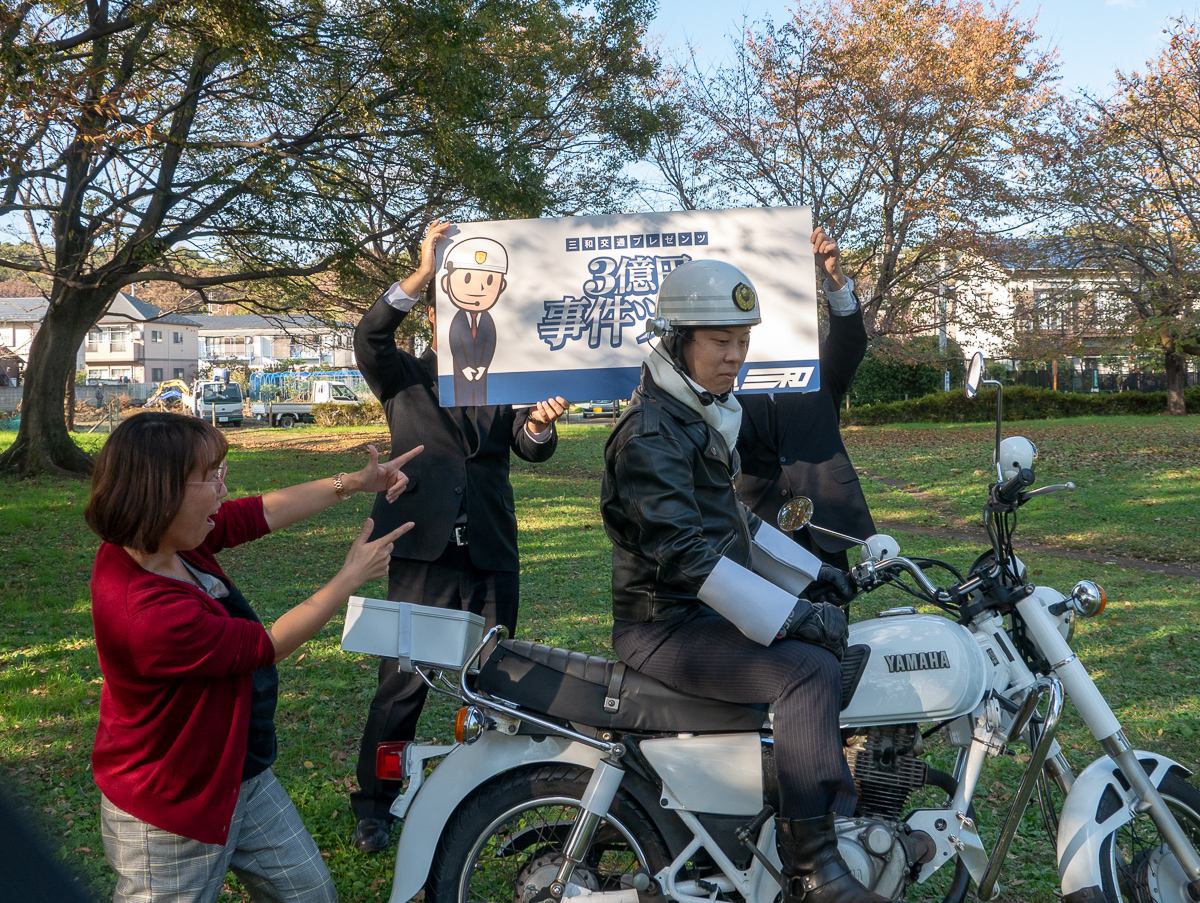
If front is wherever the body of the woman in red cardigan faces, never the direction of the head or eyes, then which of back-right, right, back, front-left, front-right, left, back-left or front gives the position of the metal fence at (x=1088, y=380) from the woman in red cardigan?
front-left

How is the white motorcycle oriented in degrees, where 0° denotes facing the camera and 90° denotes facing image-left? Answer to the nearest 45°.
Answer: approximately 270°

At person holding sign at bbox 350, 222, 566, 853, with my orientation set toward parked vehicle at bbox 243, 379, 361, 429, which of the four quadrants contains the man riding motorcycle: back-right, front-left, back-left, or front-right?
back-right

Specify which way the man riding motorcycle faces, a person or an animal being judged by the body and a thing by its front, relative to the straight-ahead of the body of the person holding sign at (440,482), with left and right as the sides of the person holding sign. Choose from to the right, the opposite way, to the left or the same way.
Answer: to the left

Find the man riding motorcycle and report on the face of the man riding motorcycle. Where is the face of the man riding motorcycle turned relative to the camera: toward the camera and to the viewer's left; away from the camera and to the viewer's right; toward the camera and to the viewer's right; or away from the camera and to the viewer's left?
toward the camera and to the viewer's right

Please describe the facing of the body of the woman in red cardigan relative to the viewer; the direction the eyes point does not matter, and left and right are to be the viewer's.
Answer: facing to the right of the viewer

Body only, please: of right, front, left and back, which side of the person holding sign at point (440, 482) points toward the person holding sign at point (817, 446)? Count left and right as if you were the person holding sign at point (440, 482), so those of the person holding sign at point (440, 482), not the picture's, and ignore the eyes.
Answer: left

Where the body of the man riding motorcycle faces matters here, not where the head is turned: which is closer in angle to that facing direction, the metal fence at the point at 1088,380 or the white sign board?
the metal fence

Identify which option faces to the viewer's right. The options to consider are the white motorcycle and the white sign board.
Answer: the white motorcycle

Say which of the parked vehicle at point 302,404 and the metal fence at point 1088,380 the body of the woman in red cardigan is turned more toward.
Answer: the metal fence

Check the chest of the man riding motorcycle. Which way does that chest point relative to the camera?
to the viewer's right

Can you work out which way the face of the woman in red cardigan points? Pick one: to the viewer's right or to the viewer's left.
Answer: to the viewer's right
